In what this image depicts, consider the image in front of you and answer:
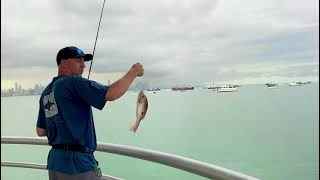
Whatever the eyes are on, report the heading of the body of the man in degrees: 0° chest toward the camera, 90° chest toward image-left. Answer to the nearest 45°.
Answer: approximately 225°

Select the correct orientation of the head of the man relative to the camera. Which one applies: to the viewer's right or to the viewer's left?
to the viewer's right
